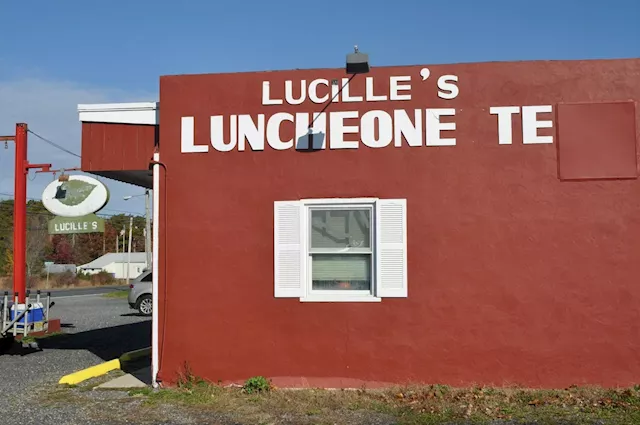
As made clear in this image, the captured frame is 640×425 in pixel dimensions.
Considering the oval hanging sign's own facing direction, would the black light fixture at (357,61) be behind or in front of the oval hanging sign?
in front

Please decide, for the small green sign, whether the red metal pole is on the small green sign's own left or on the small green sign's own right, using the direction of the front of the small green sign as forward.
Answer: on the small green sign's own right

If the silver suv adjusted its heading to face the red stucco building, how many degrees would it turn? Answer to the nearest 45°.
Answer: approximately 90° to its right

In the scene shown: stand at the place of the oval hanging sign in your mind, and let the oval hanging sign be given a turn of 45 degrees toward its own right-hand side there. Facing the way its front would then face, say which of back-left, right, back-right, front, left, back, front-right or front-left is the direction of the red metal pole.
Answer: right

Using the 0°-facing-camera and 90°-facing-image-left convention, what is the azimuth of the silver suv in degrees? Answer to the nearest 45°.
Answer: approximately 270°

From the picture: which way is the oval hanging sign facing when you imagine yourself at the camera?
facing the viewer

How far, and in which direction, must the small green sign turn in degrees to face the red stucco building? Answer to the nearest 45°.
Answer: approximately 45° to its left

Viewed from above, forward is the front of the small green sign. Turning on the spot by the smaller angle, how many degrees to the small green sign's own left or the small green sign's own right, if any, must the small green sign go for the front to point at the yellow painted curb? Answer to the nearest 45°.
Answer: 0° — it already faces it

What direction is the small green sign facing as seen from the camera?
toward the camera

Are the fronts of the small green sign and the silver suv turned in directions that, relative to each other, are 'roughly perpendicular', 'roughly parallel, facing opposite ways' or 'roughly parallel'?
roughly perpendicular

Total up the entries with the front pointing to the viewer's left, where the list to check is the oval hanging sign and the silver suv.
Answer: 0

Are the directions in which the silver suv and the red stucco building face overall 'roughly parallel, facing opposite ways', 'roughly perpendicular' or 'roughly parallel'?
roughly parallel, facing opposite ways

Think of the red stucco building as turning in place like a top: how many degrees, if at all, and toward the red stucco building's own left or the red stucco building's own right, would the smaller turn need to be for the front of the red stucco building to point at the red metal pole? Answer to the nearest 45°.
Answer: approximately 45° to the red stucco building's own right
